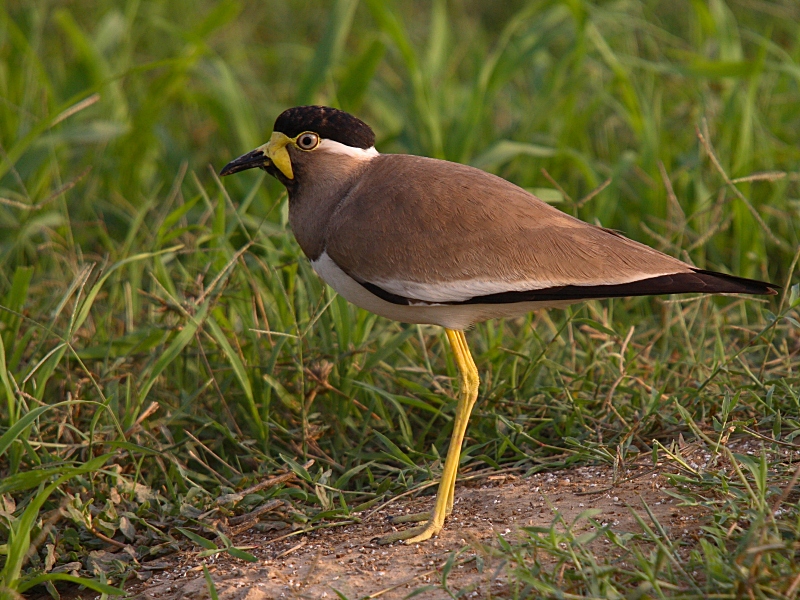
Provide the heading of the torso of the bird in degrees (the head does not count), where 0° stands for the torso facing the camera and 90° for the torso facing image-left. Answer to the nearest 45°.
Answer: approximately 90°
